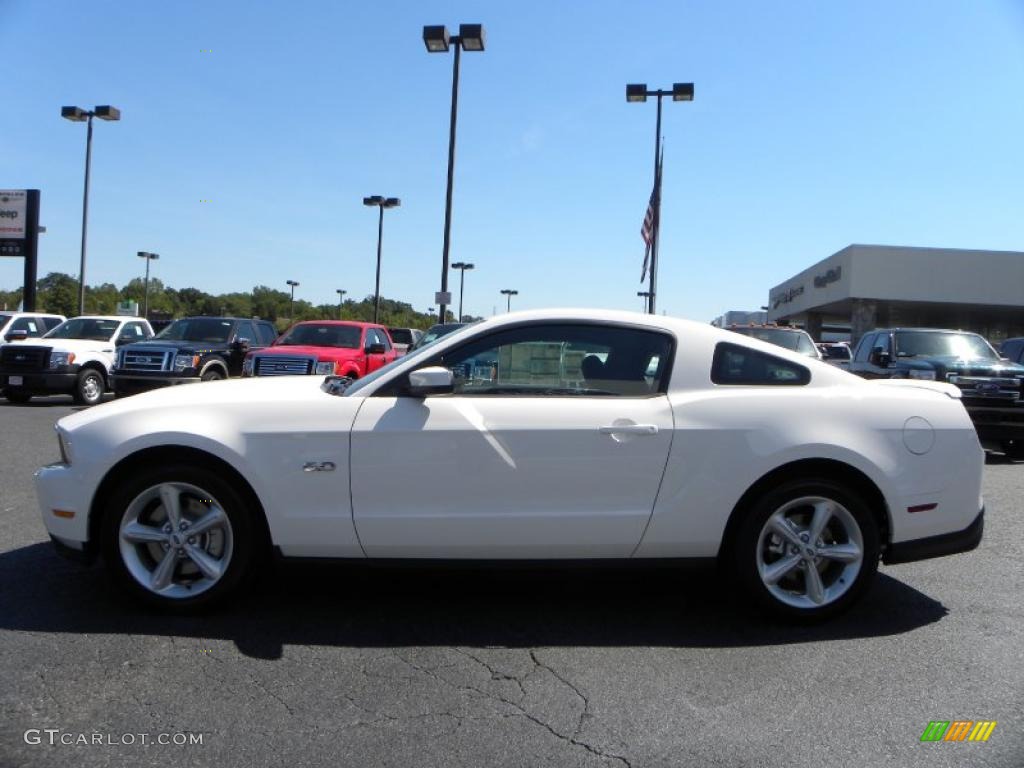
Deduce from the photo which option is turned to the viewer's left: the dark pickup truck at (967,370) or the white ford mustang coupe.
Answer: the white ford mustang coupe

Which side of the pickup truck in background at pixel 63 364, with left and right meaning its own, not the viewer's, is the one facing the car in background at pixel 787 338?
left

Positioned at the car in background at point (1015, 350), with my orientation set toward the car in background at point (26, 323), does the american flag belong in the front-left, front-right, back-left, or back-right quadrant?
front-right

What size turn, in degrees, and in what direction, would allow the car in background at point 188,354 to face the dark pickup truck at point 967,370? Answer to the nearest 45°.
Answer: approximately 90° to its left

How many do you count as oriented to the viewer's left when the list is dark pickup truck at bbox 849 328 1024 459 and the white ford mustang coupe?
1

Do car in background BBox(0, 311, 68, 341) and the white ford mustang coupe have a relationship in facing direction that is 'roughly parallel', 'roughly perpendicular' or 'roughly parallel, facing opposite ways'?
roughly perpendicular

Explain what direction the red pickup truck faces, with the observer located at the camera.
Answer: facing the viewer and to the left of the viewer

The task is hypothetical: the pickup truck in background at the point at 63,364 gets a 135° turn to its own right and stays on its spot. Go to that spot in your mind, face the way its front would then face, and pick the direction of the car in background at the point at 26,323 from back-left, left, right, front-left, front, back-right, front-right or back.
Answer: front

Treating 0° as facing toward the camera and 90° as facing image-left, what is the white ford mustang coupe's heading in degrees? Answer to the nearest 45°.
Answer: approximately 90°

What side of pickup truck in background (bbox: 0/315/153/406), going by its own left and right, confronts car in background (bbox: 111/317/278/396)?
left

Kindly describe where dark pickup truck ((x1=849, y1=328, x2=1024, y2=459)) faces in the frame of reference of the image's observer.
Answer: facing the viewer and to the right of the viewer

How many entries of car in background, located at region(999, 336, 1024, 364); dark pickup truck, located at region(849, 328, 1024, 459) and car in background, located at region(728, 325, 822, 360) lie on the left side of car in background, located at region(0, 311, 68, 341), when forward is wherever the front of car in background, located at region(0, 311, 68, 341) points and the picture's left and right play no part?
3
